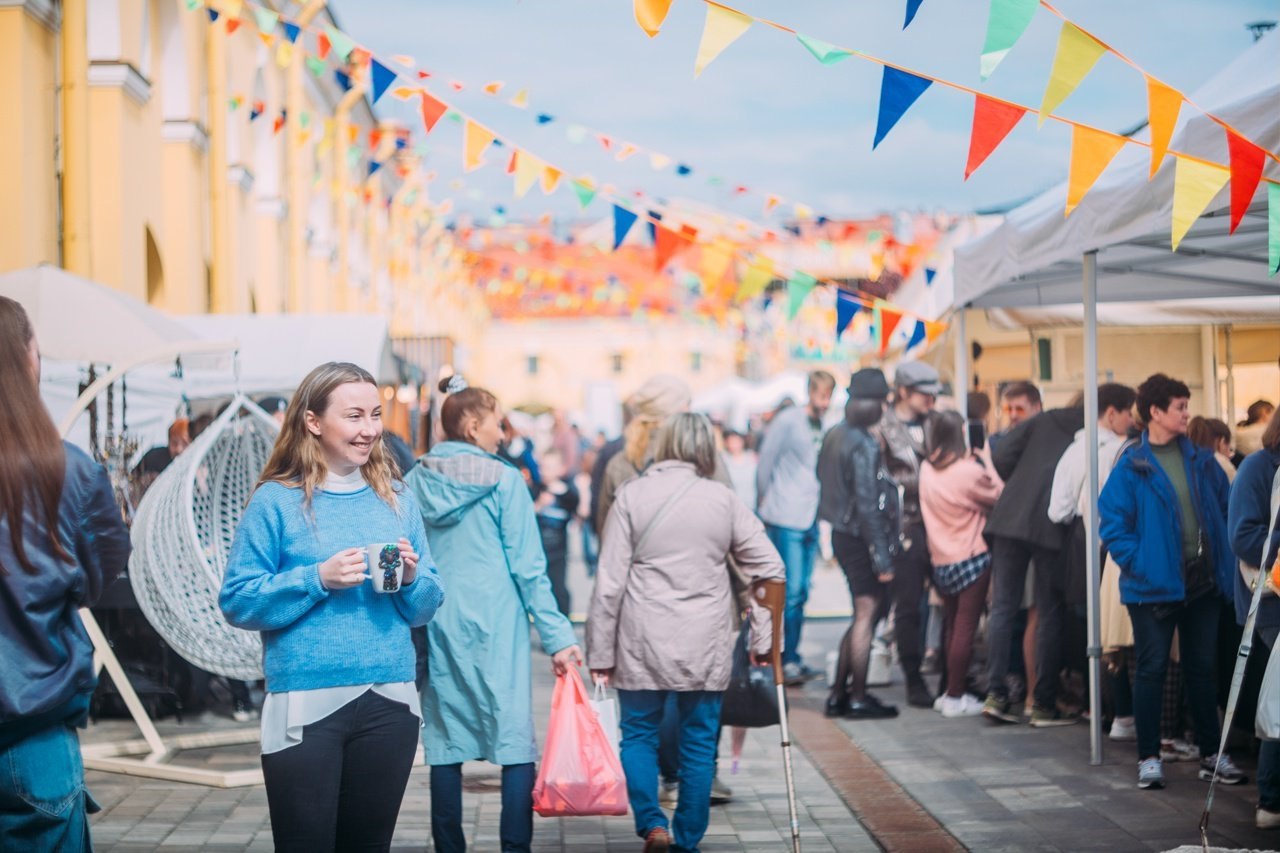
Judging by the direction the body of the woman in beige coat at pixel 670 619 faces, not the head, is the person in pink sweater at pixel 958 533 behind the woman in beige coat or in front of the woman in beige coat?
in front

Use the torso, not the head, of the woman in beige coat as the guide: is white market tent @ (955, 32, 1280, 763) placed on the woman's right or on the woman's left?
on the woman's right

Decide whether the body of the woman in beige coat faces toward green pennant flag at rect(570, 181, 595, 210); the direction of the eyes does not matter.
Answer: yes

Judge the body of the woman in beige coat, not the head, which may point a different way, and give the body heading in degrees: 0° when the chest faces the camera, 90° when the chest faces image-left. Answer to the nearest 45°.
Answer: approximately 180°

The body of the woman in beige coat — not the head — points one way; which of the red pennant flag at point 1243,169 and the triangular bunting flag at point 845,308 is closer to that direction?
the triangular bunting flag

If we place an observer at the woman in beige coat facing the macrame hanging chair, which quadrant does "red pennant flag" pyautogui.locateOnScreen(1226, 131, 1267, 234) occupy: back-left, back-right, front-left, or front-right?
back-right

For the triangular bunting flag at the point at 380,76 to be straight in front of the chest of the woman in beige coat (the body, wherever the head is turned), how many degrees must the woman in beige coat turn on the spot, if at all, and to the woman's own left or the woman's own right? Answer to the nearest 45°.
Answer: approximately 45° to the woman's own left

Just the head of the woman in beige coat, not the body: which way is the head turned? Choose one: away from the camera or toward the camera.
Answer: away from the camera

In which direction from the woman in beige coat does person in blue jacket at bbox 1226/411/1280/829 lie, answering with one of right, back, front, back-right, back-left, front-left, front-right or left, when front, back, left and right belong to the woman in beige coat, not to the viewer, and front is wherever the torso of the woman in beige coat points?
right

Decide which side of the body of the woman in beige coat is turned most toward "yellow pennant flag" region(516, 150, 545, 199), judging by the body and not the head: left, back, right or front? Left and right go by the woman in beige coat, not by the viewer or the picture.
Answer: front

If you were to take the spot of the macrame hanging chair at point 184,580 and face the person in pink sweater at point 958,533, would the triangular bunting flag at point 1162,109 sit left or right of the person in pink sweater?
right

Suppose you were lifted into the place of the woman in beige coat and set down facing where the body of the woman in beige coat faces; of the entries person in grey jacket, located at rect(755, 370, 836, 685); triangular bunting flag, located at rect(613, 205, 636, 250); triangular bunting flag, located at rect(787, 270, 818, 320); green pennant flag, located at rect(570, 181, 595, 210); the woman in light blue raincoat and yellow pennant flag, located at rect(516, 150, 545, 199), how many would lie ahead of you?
5

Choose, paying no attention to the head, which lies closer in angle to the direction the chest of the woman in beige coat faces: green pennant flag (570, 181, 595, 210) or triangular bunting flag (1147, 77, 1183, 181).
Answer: the green pennant flag
